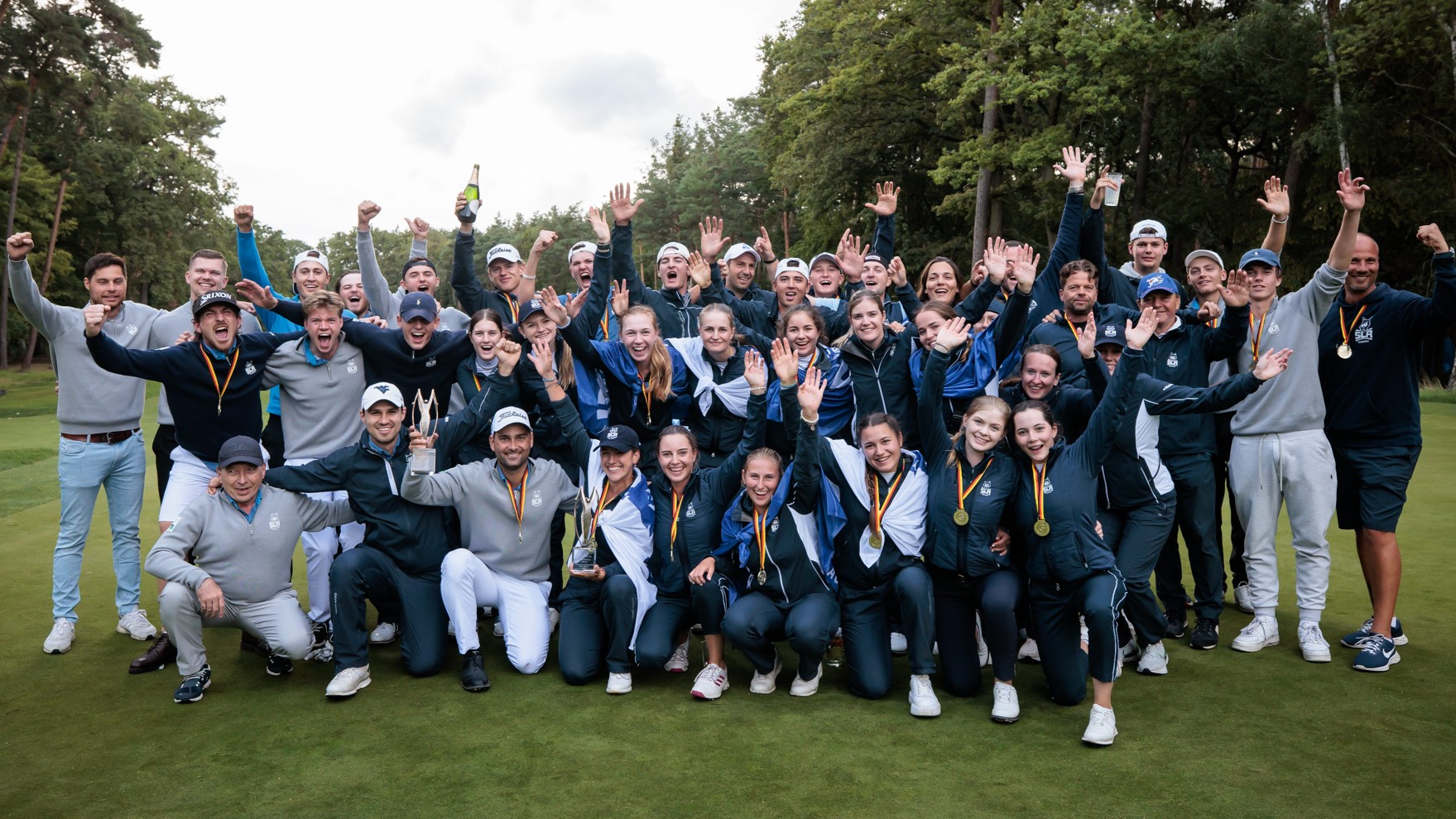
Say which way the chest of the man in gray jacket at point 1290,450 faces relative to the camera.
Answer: toward the camera

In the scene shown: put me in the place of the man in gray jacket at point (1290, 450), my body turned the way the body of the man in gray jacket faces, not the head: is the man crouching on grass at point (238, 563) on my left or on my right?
on my right

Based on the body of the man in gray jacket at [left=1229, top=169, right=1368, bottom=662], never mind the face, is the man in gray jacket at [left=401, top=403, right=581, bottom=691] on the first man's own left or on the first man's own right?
on the first man's own right

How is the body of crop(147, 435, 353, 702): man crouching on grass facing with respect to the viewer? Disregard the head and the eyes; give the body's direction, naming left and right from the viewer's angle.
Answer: facing the viewer

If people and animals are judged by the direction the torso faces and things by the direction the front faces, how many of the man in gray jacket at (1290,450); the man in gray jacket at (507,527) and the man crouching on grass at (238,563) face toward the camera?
3

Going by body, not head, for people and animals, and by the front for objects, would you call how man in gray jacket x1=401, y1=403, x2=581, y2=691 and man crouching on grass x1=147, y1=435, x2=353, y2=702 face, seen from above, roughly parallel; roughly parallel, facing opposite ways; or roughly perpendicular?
roughly parallel

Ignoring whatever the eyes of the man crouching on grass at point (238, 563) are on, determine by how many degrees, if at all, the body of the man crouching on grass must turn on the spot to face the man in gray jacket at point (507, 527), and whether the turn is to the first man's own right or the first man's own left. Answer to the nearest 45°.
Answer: approximately 90° to the first man's own left

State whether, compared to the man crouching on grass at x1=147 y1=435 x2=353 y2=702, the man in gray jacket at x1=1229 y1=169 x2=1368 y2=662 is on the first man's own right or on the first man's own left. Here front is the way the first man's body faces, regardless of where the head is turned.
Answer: on the first man's own left

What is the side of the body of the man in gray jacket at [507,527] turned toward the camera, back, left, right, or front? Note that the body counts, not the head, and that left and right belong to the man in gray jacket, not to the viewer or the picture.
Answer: front
